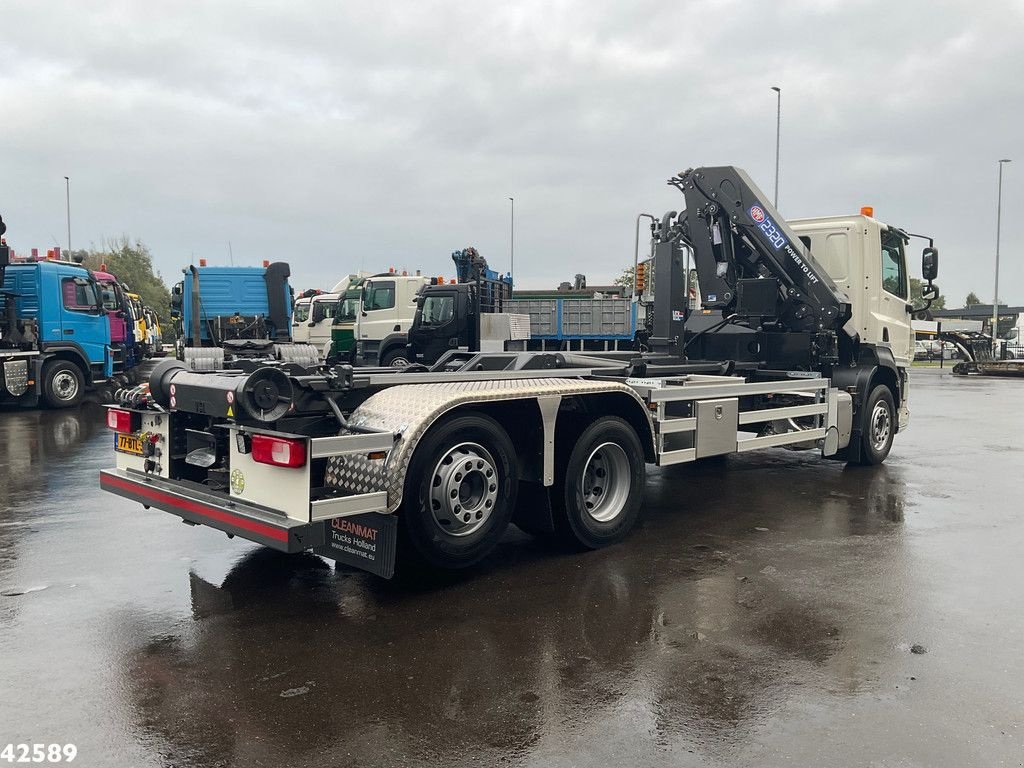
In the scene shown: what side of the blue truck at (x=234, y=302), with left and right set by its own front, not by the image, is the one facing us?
back

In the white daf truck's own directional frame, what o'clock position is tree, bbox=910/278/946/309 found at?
The tree is roughly at 12 o'clock from the white daf truck.

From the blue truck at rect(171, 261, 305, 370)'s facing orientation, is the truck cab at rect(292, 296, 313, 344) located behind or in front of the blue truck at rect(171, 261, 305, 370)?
in front

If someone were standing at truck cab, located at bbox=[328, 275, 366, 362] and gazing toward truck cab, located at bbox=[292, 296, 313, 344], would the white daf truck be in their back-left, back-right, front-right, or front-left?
back-left

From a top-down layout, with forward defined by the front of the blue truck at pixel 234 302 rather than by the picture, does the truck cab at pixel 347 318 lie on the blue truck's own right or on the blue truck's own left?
on the blue truck's own right

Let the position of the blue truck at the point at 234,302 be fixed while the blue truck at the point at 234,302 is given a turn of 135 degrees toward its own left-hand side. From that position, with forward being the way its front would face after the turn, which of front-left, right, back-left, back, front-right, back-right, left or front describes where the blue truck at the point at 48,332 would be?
front

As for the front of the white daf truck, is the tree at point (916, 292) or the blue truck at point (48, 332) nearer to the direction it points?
the tree

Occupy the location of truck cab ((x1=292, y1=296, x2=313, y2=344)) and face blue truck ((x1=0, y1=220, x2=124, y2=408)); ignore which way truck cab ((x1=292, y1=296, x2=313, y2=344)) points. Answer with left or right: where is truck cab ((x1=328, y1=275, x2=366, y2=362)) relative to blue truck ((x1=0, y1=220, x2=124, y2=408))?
left

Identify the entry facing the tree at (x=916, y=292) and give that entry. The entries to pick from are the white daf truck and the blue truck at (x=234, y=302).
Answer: the white daf truck

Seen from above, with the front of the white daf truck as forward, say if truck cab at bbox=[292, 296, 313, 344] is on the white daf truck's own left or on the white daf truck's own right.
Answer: on the white daf truck's own left

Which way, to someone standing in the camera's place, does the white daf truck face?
facing away from the viewer and to the right of the viewer

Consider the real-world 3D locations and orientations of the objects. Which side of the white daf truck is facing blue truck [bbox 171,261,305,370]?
left

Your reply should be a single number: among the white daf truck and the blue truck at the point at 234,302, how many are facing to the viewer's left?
0

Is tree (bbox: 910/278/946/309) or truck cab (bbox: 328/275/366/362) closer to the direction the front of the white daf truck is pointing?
the tree

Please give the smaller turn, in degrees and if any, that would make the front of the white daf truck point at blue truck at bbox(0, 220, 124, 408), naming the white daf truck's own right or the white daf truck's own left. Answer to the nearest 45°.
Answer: approximately 90° to the white daf truck's own left

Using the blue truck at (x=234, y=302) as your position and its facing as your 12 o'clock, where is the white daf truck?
The white daf truck is roughly at 6 o'clock from the blue truck.
